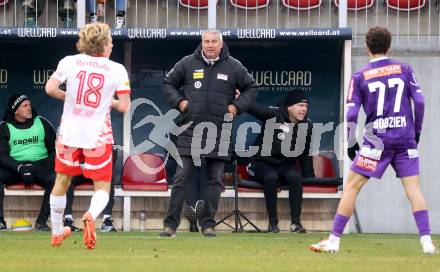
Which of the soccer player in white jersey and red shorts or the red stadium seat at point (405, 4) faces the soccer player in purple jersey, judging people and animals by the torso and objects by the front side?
the red stadium seat

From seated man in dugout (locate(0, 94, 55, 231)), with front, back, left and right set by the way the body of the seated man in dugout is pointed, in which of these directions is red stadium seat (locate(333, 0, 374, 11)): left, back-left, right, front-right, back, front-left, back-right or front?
left

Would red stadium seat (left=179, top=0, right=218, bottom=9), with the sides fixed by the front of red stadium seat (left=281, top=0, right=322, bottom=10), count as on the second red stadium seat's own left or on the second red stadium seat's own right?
on the second red stadium seat's own right

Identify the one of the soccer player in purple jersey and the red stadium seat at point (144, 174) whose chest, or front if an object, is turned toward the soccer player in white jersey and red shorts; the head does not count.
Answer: the red stadium seat

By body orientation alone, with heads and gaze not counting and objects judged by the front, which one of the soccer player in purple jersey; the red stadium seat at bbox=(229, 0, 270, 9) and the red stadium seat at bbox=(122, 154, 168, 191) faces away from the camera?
the soccer player in purple jersey

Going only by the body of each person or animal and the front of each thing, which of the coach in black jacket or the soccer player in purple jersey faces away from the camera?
the soccer player in purple jersey

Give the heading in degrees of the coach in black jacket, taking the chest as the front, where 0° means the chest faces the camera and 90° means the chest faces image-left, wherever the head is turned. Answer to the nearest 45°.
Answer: approximately 0°

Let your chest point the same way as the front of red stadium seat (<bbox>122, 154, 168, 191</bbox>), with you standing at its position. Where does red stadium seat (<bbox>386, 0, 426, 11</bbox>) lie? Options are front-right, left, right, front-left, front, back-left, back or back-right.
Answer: left

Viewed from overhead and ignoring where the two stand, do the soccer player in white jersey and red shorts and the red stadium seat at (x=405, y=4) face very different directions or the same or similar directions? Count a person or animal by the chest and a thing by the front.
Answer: very different directions

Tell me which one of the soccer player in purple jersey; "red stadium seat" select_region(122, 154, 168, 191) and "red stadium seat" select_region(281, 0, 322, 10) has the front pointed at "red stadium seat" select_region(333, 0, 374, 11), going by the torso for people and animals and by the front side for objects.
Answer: the soccer player in purple jersey
